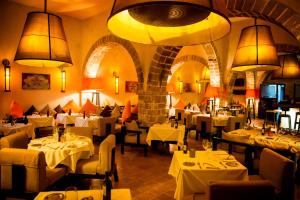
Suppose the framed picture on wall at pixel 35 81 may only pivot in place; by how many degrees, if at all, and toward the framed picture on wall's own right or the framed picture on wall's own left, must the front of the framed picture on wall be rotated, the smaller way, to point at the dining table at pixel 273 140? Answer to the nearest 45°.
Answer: approximately 45° to the framed picture on wall's own left

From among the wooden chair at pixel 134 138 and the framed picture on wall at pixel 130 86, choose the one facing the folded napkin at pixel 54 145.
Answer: the framed picture on wall

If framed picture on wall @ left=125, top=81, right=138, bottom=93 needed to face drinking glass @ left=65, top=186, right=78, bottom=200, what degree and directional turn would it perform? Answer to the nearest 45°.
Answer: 0° — it already faces it

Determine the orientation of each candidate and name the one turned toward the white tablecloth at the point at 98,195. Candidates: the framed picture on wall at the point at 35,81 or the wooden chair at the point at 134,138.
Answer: the framed picture on wall

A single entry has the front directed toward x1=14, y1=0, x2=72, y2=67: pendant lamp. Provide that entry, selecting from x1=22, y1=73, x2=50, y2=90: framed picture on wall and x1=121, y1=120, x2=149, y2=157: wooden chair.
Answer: the framed picture on wall

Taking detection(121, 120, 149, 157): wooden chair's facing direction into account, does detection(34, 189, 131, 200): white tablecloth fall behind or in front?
behind

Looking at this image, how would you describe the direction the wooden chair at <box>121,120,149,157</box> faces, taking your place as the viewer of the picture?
facing away from the viewer

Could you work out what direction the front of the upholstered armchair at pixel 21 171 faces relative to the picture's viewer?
facing away from the viewer and to the right of the viewer

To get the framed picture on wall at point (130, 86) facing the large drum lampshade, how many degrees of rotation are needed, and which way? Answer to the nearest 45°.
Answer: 0° — it already faces it

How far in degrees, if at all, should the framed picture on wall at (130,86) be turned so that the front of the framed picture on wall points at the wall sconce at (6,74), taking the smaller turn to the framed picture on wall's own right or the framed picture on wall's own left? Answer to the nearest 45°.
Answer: approximately 45° to the framed picture on wall's own right

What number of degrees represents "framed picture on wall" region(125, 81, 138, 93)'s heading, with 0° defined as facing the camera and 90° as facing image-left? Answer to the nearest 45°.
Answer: approximately 0°
